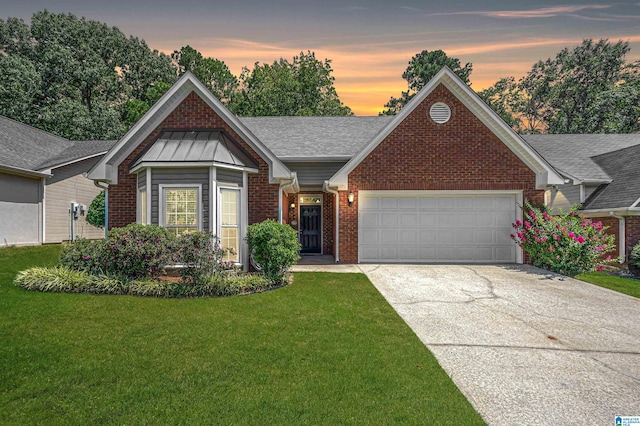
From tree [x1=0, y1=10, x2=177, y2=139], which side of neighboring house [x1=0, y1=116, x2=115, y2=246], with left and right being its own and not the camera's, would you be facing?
back

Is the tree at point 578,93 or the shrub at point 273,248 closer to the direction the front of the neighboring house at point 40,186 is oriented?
the shrub

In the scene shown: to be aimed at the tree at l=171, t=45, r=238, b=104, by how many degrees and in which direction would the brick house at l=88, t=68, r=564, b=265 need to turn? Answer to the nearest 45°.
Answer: approximately 135° to its right

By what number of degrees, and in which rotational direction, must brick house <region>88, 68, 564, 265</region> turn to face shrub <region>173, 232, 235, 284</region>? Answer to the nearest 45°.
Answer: approximately 45° to its right

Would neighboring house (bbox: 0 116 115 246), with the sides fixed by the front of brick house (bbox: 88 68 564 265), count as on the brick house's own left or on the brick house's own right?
on the brick house's own right

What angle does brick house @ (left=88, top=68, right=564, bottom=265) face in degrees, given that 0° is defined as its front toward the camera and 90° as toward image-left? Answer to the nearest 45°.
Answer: approximately 0°

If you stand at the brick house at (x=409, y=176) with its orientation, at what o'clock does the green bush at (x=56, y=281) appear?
The green bush is roughly at 2 o'clock from the brick house.

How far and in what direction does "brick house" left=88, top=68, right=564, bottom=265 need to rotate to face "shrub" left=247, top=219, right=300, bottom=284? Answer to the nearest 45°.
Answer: approximately 45° to its right

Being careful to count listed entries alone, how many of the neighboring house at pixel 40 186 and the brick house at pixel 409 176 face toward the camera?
2
